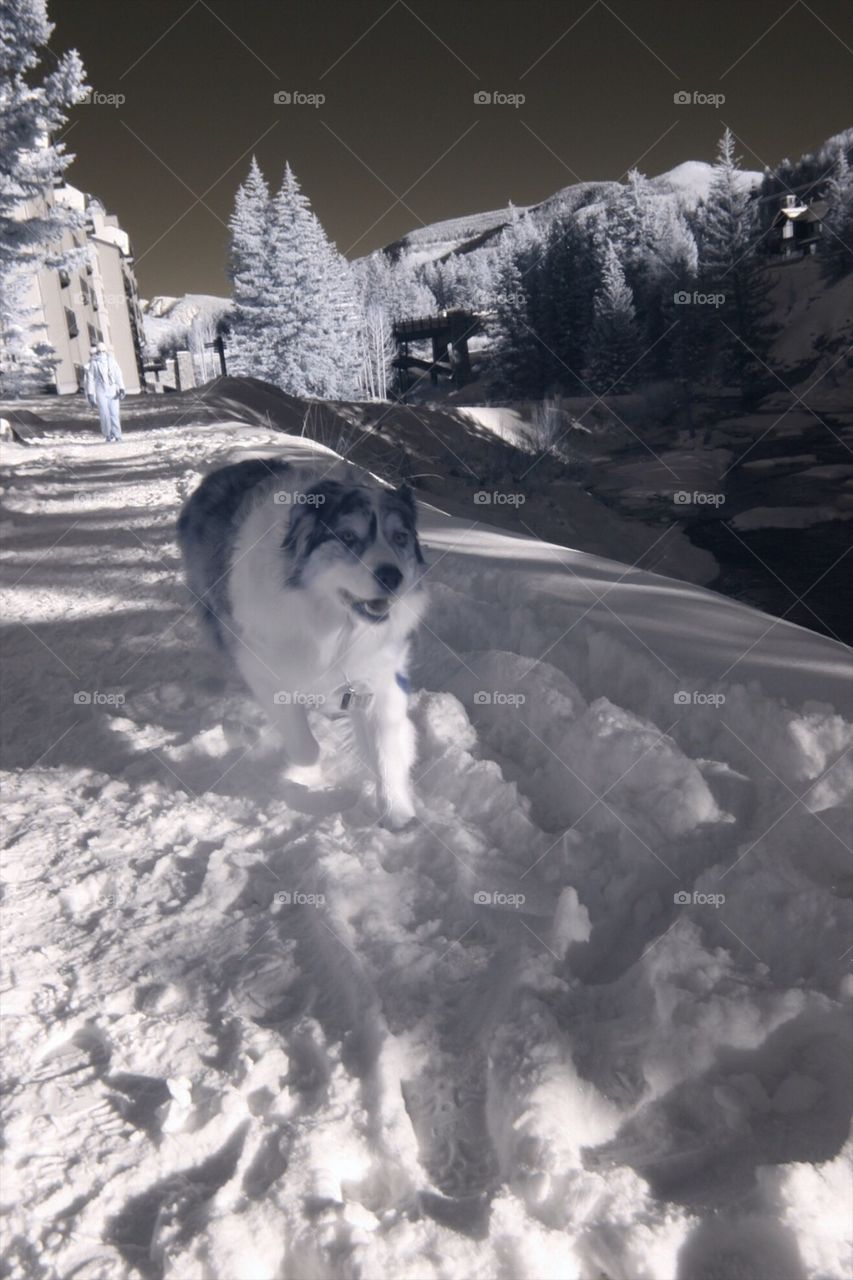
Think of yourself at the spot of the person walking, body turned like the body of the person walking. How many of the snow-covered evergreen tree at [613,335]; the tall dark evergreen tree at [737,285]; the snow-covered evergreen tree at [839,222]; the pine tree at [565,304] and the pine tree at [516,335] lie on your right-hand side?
0

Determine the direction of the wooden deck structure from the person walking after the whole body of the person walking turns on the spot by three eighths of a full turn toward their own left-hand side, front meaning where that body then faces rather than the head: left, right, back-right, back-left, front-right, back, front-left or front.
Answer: front

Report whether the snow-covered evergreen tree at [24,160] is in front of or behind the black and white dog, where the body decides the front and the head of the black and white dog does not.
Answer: behind

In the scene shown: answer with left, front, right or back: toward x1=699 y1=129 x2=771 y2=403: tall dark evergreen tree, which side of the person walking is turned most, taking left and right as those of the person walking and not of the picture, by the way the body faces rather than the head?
left

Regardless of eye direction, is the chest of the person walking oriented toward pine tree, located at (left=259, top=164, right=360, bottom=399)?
no

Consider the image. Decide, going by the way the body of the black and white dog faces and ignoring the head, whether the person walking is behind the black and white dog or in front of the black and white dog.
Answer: behind

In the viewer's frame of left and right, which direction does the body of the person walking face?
facing the viewer

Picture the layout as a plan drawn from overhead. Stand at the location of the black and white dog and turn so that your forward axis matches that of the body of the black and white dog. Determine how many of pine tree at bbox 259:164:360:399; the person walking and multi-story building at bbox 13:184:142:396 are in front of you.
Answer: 0

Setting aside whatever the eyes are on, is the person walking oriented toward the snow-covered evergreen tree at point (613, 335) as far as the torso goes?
no

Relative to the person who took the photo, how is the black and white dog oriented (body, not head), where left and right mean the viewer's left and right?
facing the viewer and to the right of the viewer

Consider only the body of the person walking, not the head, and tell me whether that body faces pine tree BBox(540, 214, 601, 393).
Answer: no

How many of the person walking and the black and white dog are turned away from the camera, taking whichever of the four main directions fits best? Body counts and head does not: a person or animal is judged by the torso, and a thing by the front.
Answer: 0

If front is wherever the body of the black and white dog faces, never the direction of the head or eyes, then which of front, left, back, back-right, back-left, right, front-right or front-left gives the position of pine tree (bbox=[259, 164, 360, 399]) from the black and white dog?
back-left

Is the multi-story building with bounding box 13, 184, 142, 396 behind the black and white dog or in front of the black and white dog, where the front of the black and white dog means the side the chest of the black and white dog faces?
behind

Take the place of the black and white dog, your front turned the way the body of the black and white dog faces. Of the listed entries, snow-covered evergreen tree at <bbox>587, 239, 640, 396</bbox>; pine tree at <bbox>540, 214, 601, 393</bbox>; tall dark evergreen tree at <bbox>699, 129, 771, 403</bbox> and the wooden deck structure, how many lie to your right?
0

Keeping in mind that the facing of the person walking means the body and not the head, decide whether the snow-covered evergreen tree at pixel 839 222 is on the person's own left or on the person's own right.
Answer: on the person's own left
